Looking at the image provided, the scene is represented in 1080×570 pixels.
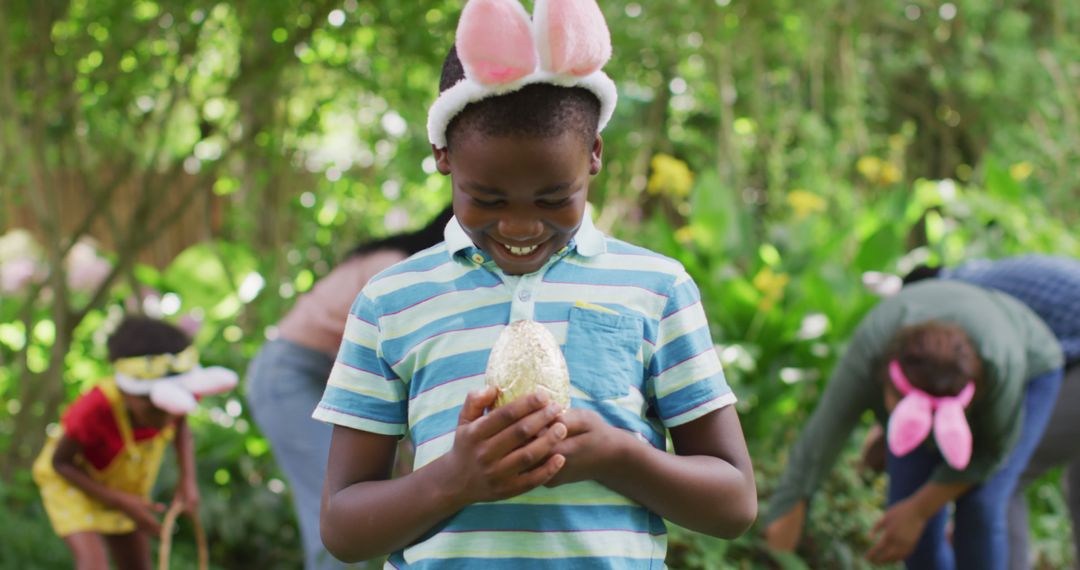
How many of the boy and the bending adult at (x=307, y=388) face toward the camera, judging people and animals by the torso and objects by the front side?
1

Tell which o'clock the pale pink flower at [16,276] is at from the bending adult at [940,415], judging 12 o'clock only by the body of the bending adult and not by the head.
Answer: The pale pink flower is roughly at 2 o'clock from the bending adult.

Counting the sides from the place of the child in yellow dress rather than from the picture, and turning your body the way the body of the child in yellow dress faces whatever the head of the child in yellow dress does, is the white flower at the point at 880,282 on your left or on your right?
on your left

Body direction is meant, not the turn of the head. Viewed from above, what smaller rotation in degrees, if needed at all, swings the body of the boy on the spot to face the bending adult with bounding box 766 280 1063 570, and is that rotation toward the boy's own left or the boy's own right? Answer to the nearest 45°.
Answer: approximately 135° to the boy's own left

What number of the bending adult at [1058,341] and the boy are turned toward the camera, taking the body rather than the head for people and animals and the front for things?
1

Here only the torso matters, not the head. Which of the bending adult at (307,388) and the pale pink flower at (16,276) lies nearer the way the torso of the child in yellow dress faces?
the bending adult

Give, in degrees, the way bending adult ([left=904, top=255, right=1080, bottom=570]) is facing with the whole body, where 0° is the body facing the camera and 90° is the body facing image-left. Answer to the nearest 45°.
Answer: approximately 90°

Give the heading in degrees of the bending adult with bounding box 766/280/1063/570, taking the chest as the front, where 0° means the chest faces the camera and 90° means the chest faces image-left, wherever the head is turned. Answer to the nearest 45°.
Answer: approximately 45°
